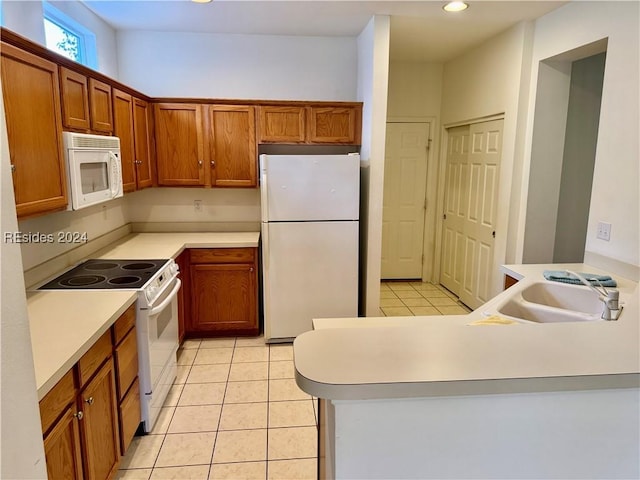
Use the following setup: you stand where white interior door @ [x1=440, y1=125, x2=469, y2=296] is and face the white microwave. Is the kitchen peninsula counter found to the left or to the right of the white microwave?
left

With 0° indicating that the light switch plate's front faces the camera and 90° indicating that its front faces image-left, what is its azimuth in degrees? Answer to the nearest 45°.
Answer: approximately 45°

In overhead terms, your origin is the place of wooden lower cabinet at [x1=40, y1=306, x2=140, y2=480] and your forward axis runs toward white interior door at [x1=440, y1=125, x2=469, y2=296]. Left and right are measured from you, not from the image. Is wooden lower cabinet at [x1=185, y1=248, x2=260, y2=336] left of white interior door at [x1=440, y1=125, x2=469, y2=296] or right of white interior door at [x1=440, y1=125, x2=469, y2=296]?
left

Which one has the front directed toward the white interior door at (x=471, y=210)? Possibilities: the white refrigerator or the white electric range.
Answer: the white electric range

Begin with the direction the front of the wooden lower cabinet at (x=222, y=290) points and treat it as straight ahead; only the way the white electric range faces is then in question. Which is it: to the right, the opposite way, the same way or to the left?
to the left

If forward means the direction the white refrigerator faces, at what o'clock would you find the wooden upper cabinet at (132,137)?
The wooden upper cabinet is roughly at 3 o'clock from the white refrigerator.

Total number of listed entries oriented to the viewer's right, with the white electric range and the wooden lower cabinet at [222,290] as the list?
1

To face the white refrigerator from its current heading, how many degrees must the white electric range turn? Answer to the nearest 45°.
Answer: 0° — it already faces it

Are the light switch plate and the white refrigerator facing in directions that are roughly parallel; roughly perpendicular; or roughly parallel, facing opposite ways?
roughly perpendicular

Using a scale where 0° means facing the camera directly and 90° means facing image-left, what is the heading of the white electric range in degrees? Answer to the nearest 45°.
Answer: approximately 270°

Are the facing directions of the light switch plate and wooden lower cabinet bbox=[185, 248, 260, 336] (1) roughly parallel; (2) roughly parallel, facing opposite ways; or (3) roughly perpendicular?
roughly perpendicular
